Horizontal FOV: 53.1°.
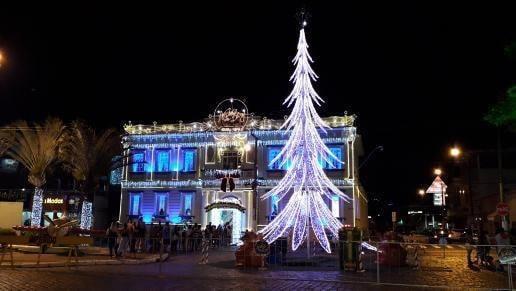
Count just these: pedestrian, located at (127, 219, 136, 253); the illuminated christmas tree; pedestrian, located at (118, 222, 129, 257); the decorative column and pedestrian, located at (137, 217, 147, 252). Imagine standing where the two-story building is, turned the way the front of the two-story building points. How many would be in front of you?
5

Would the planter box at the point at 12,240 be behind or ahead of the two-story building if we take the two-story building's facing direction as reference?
ahead

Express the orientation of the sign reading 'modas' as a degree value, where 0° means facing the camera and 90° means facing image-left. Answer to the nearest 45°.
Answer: approximately 0°

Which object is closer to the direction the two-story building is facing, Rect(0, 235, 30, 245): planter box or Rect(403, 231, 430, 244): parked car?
the planter box

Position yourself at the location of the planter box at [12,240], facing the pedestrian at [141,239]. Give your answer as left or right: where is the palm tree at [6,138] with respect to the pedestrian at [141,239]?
left

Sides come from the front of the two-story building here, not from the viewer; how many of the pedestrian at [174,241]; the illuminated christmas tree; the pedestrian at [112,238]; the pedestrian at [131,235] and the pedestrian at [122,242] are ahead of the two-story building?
5

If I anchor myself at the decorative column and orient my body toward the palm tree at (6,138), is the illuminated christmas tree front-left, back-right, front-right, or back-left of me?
front-right

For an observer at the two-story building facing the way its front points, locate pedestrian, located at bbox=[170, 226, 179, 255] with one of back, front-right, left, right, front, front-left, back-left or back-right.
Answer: front

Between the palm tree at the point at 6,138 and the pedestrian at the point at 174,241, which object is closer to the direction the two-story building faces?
the pedestrian

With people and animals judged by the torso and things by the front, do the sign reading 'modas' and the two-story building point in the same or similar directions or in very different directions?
same or similar directions

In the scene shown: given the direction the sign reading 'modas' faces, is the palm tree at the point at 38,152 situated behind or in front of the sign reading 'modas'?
in front

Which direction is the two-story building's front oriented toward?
toward the camera

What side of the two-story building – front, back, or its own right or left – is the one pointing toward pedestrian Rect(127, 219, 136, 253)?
front

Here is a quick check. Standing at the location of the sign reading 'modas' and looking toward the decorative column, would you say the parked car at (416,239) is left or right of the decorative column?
left

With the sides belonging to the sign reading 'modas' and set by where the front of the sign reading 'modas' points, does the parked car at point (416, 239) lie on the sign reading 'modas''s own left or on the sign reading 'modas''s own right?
on the sign reading 'modas''s own left

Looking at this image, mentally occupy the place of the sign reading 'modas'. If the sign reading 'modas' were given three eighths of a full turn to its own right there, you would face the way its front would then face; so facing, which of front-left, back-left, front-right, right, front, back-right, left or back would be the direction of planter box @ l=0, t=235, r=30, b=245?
back-left

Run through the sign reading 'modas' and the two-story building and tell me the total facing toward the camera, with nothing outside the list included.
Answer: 2
